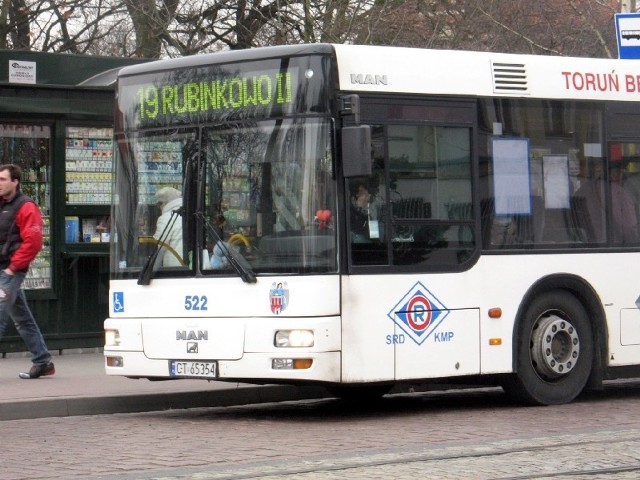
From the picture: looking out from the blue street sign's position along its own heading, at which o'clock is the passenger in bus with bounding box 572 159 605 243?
The passenger in bus is roughly at 12 o'clock from the blue street sign.

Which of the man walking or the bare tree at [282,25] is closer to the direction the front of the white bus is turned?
the man walking

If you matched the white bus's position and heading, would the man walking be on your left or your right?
on your right

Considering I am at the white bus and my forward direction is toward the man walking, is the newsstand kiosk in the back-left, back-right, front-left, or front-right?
front-right

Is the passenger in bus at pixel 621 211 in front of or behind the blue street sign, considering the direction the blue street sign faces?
in front

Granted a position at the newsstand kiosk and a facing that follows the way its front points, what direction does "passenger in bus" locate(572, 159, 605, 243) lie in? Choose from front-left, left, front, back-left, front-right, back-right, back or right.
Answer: front-left

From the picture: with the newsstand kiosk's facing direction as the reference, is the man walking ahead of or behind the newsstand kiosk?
ahead

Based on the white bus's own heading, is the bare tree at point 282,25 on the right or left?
on its right

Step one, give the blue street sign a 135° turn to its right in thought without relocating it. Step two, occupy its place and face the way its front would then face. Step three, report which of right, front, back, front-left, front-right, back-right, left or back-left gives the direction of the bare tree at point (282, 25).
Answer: front

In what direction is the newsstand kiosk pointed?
toward the camera

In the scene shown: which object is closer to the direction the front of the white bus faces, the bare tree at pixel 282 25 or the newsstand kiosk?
the newsstand kiosk

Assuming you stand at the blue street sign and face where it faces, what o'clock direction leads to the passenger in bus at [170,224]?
The passenger in bus is roughly at 1 o'clock from the blue street sign.

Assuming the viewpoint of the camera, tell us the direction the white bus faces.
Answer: facing the viewer and to the left of the viewer

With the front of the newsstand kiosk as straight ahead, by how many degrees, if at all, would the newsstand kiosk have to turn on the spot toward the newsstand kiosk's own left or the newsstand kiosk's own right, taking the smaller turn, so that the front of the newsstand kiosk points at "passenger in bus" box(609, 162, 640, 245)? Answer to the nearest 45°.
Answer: approximately 45° to the newsstand kiosk's own left
